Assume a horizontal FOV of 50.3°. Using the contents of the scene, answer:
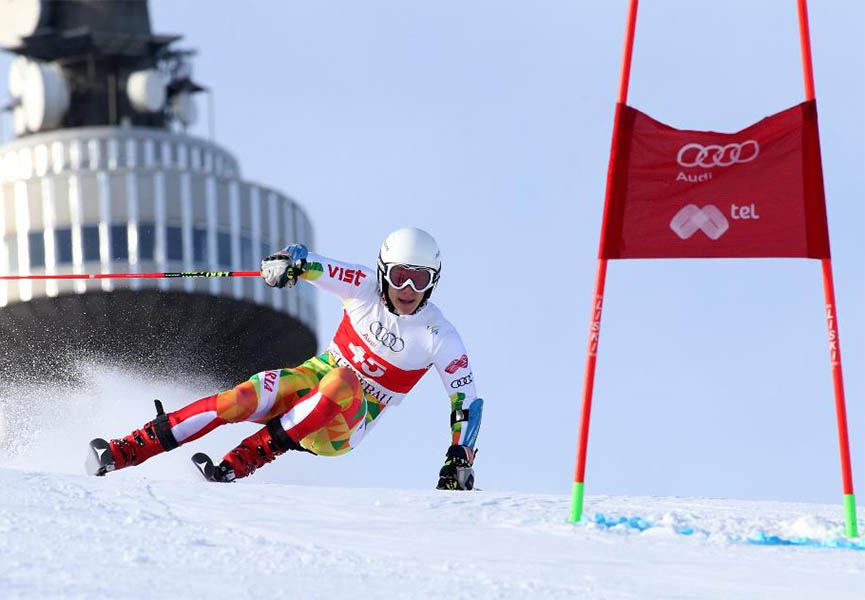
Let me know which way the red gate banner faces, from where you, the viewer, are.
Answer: facing the viewer

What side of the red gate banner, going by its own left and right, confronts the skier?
right
